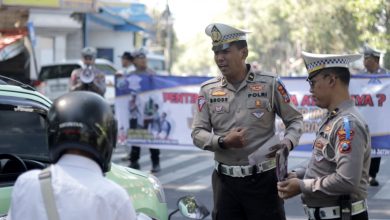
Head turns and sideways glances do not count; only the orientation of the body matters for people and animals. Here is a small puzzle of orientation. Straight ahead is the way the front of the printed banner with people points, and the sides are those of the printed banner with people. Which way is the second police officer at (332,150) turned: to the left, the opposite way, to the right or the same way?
to the right

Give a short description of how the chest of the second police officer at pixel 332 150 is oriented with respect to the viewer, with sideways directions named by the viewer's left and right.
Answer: facing to the left of the viewer

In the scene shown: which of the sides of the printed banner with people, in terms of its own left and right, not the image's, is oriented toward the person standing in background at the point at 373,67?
left

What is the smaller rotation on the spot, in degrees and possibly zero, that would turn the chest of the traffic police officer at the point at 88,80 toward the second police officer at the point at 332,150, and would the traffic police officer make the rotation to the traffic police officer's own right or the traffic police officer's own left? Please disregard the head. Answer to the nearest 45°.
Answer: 0° — they already face them

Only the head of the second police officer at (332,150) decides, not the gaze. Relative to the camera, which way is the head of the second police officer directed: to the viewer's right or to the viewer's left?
to the viewer's left

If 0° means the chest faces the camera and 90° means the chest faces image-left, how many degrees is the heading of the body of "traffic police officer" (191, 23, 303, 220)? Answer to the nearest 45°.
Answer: approximately 45°
